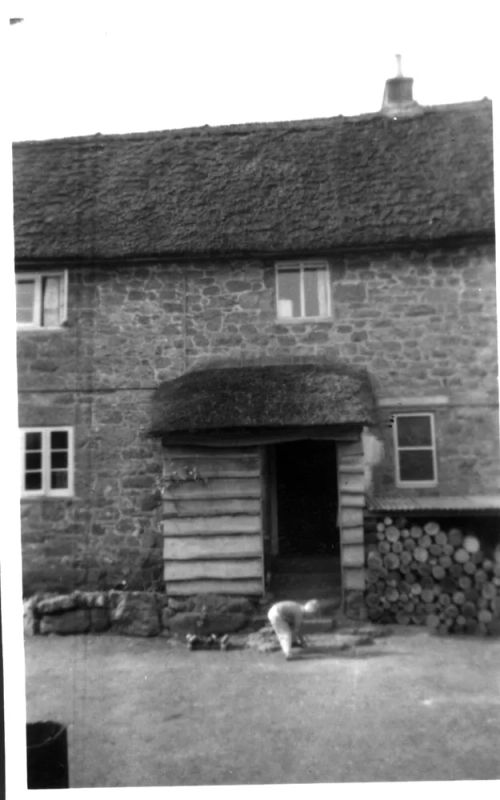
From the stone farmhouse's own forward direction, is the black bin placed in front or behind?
in front

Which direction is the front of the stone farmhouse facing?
toward the camera

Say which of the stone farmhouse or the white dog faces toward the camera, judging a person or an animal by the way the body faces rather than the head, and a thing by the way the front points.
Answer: the stone farmhouse

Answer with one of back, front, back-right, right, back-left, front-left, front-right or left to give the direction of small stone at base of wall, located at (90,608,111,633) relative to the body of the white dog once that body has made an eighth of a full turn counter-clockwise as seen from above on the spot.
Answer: left

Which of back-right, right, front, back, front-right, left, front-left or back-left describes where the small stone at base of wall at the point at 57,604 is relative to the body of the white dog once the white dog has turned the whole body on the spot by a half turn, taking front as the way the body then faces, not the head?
front-right

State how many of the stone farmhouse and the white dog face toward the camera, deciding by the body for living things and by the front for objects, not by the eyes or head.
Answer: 1

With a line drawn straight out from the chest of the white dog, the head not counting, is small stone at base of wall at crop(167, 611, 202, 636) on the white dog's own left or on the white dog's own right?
on the white dog's own left
